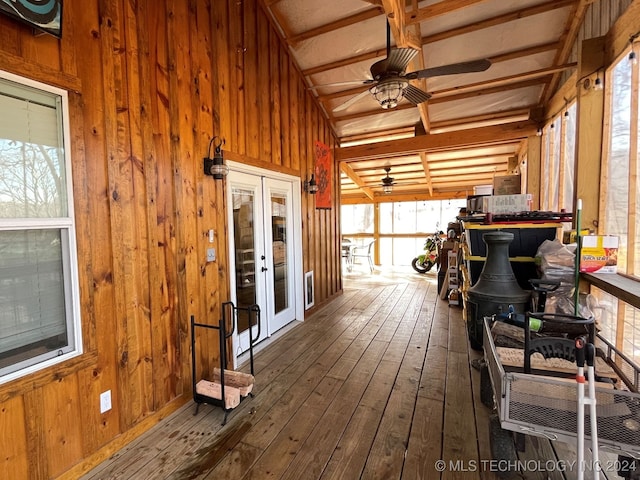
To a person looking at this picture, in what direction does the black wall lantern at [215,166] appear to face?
facing the viewer and to the right of the viewer

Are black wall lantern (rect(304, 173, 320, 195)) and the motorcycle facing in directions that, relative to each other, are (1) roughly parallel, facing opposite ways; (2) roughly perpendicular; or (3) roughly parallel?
roughly parallel, facing opposite ways

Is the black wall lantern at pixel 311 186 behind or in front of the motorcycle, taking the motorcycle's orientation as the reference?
in front

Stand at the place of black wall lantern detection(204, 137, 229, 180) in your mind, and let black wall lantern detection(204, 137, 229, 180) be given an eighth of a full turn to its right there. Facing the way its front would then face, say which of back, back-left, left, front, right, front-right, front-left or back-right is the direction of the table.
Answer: back-left

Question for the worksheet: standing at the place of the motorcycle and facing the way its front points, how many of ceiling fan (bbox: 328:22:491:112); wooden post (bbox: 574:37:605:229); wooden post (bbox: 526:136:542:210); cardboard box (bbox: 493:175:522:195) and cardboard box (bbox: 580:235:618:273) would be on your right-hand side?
0

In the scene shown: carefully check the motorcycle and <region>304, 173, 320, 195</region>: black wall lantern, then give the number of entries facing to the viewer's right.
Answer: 1

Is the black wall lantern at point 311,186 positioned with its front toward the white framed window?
no

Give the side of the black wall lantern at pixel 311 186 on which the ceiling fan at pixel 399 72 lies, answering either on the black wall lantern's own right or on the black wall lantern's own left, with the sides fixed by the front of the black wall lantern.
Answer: on the black wall lantern's own right

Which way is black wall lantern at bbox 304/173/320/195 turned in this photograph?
to the viewer's right

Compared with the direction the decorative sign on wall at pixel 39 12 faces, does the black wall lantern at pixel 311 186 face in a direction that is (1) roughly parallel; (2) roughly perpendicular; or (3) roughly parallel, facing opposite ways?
roughly parallel

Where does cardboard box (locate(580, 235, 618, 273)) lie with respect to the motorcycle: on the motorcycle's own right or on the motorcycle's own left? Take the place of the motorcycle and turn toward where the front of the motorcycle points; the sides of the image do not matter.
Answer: on the motorcycle's own left

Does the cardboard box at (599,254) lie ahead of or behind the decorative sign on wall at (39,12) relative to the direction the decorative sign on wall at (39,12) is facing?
ahead

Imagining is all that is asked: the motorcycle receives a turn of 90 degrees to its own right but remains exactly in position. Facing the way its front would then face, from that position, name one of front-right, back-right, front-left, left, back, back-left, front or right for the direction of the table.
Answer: front-left

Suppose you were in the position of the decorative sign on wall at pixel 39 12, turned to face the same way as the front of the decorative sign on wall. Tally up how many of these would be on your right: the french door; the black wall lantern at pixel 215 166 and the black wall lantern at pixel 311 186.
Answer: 0

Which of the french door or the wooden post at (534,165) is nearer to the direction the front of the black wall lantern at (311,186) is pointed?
the wooden post
